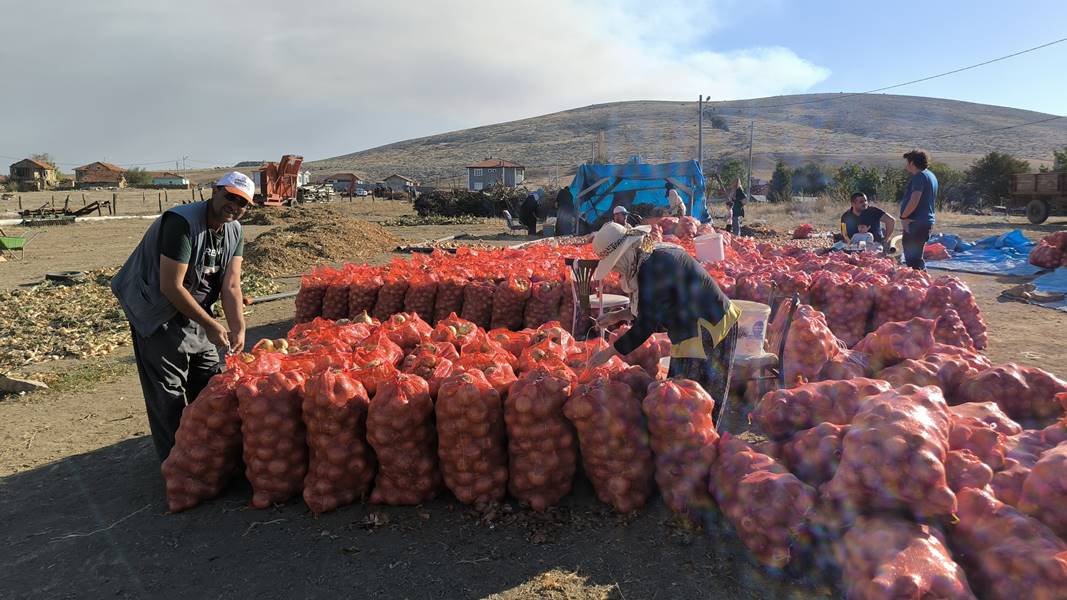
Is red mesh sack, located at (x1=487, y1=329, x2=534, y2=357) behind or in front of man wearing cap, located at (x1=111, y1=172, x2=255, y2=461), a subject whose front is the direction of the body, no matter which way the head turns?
in front

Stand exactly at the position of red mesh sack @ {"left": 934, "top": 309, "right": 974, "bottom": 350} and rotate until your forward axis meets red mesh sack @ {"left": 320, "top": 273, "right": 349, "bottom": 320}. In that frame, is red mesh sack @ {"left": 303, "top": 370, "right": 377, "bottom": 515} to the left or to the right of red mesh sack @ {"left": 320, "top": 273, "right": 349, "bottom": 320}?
left

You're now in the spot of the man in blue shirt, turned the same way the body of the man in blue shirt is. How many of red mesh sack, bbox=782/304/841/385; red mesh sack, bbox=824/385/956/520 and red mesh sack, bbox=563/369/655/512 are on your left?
3

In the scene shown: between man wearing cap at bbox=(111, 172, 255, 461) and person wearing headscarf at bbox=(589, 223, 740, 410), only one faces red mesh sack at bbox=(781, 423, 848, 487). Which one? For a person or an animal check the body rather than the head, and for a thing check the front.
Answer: the man wearing cap

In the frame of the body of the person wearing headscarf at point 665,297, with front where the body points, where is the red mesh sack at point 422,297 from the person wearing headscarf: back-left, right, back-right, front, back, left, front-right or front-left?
front-right

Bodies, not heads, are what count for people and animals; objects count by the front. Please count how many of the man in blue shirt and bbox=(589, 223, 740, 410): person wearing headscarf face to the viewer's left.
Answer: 2

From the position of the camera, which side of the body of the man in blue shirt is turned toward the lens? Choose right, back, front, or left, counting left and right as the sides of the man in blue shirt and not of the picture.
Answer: left

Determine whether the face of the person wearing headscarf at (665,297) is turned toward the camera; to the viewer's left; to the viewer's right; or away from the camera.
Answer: to the viewer's left

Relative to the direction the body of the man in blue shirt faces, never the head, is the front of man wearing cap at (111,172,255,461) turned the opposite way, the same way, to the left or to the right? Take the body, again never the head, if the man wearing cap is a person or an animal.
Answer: the opposite way

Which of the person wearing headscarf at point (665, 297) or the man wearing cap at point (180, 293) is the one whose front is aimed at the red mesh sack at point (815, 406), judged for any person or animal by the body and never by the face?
the man wearing cap

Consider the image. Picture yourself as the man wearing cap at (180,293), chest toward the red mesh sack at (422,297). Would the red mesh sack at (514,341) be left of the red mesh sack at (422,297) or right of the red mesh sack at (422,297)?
right

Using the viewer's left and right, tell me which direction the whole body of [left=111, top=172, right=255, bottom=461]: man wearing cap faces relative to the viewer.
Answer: facing the viewer and to the right of the viewer

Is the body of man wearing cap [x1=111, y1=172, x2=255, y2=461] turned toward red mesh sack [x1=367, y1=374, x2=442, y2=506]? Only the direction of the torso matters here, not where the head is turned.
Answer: yes

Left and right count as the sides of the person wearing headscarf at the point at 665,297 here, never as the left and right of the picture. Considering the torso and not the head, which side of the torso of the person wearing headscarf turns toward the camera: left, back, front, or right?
left
